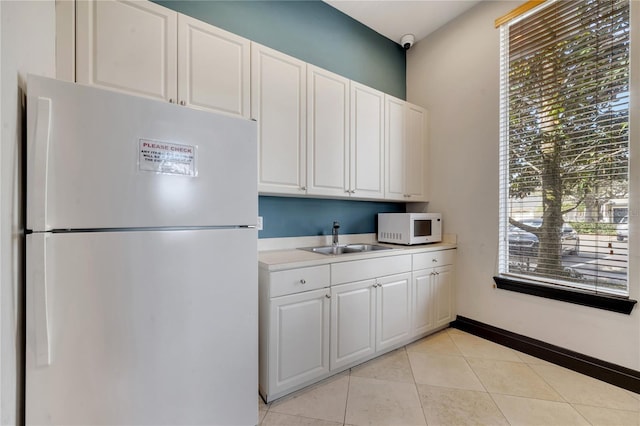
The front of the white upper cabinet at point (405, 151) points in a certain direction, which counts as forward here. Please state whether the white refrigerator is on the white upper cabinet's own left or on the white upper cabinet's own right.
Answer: on the white upper cabinet's own right

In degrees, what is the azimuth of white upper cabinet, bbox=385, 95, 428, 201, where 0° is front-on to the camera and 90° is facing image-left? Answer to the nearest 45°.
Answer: approximately 315°

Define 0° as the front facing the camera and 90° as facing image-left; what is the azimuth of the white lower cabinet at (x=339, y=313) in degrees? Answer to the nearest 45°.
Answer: approximately 315°

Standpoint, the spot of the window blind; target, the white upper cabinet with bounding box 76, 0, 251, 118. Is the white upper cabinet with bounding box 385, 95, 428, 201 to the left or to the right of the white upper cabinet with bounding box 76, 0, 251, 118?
right

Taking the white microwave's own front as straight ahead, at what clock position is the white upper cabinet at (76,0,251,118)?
The white upper cabinet is roughly at 3 o'clock from the white microwave.

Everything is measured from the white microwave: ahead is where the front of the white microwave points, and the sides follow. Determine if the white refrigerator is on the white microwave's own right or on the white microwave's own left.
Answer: on the white microwave's own right

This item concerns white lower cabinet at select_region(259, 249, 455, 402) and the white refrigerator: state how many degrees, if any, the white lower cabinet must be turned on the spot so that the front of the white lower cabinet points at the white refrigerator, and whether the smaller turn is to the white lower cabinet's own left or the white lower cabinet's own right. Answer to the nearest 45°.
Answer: approximately 90° to the white lower cabinet's own right

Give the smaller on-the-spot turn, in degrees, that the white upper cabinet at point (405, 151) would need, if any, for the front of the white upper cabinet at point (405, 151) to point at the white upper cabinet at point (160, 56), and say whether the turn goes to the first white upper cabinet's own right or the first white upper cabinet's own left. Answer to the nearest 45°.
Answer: approximately 90° to the first white upper cabinet's own right
